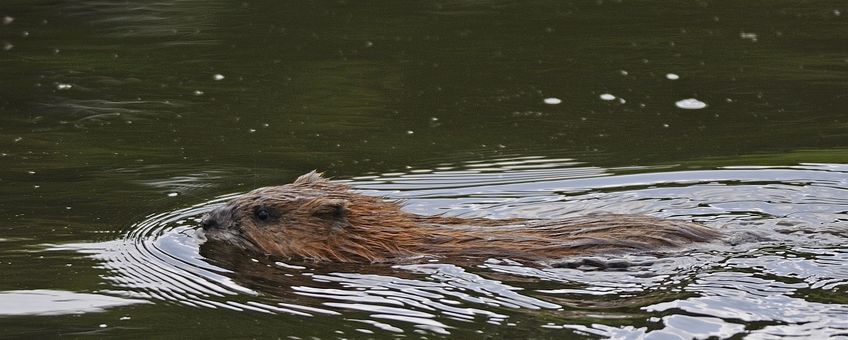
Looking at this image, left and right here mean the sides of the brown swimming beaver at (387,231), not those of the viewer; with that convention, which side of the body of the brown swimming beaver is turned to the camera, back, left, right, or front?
left

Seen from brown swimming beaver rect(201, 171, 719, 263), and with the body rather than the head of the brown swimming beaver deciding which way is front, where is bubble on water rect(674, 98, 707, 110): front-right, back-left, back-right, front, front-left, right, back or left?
back-right

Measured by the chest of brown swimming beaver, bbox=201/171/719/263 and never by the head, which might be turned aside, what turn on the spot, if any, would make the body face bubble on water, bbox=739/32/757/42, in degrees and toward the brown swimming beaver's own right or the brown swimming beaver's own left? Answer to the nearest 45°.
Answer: approximately 135° to the brown swimming beaver's own right
